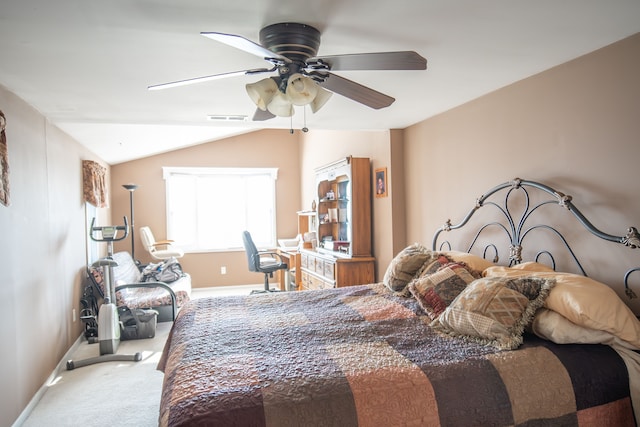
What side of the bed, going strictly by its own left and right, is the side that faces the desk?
right

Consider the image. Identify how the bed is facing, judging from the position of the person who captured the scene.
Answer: facing the viewer and to the left of the viewer

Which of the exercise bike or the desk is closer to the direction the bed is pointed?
the exercise bike
